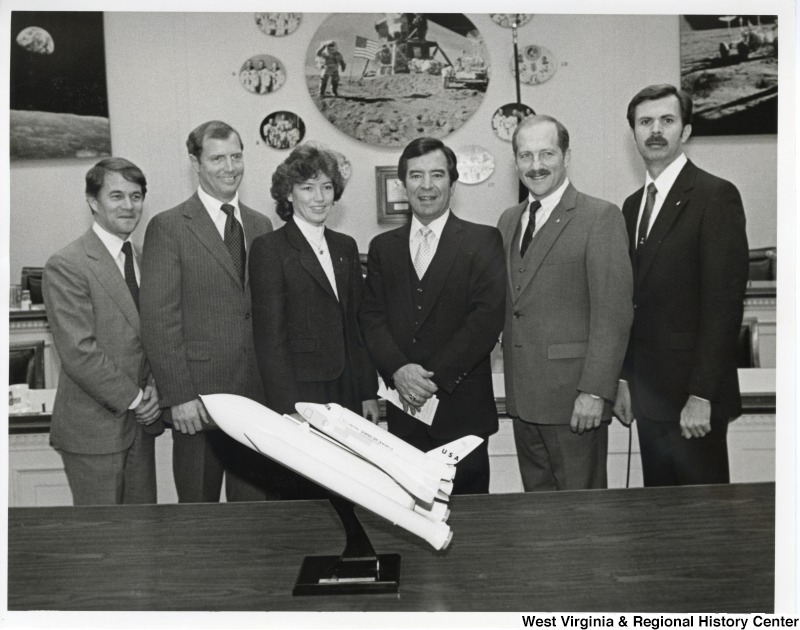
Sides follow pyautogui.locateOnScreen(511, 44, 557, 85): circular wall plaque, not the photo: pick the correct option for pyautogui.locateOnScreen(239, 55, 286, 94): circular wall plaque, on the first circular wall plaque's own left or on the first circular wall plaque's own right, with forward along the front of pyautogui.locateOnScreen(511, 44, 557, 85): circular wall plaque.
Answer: on the first circular wall plaque's own right

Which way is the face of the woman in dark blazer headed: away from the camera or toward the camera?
toward the camera

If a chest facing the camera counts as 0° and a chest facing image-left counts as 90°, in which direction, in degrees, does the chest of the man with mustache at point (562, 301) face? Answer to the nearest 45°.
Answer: approximately 45°

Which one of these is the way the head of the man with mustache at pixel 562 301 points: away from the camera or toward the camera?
toward the camera

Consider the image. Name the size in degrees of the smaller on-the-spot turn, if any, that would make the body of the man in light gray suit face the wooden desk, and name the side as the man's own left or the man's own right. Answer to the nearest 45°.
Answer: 0° — they already face it

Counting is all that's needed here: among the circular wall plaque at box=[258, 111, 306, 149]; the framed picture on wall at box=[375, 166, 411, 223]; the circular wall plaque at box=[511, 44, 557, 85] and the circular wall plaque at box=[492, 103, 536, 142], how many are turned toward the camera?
4

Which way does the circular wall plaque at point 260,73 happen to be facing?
toward the camera

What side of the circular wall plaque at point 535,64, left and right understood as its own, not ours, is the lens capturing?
front

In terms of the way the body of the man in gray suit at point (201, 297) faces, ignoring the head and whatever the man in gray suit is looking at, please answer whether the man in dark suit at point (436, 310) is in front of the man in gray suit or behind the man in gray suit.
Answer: in front

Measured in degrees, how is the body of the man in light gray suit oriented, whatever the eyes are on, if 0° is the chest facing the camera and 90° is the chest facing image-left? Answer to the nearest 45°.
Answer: approximately 315°

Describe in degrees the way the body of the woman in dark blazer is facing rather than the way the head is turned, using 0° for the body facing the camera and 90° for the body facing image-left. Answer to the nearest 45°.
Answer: approximately 315°

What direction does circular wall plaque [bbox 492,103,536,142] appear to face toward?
toward the camera
